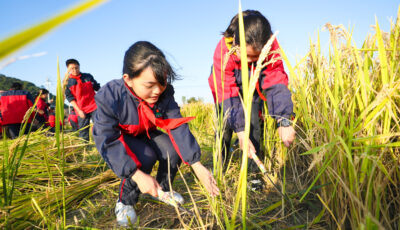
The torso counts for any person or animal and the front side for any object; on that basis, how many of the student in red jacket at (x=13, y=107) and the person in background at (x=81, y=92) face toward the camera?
1

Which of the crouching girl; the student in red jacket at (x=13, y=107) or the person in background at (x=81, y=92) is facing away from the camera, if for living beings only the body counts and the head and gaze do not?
the student in red jacket

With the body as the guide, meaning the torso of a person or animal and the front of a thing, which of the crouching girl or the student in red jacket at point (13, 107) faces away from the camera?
the student in red jacket

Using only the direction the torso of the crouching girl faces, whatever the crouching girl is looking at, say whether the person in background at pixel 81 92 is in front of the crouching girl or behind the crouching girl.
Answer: behind

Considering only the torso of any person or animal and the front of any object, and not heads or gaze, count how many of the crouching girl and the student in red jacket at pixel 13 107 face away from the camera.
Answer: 1

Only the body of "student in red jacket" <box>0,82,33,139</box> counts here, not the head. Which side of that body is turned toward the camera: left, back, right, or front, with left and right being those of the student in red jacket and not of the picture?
back

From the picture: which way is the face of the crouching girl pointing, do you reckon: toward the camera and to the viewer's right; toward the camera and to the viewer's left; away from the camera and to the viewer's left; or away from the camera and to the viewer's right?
toward the camera and to the viewer's right

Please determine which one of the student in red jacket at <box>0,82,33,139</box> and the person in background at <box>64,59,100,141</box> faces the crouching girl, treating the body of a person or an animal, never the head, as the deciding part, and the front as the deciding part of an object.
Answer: the person in background

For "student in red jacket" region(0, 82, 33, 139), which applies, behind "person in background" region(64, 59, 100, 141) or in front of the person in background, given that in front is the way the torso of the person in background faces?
behind

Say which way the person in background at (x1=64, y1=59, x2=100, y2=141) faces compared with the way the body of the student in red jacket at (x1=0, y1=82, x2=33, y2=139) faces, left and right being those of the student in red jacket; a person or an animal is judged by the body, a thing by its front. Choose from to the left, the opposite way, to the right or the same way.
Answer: the opposite way

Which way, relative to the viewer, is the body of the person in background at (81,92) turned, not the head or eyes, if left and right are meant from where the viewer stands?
facing the viewer

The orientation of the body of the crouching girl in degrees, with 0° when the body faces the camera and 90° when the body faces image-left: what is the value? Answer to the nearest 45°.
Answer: approximately 315°

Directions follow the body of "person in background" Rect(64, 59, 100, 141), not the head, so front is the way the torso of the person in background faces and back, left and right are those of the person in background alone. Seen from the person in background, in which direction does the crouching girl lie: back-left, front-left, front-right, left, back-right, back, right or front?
front
